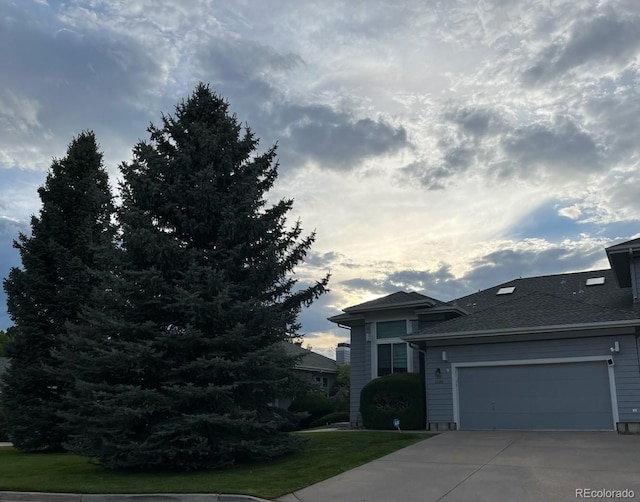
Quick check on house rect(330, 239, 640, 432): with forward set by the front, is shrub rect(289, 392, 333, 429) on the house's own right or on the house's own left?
on the house's own right

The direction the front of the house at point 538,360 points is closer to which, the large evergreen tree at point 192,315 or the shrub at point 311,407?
the large evergreen tree

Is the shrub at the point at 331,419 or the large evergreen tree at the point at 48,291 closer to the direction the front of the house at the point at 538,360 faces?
the large evergreen tree

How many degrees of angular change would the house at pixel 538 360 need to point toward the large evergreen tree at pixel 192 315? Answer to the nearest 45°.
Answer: approximately 45° to its right

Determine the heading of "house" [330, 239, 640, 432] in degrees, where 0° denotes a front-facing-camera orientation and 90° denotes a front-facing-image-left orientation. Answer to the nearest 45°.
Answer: approximately 0°

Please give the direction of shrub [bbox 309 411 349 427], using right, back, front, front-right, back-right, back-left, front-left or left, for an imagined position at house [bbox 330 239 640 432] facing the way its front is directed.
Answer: back-right

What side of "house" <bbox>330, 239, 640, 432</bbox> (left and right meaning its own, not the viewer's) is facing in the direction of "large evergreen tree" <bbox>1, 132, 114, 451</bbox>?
right

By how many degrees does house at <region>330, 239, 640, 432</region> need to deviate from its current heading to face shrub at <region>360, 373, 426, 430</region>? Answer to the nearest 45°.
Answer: approximately 90° to its right
